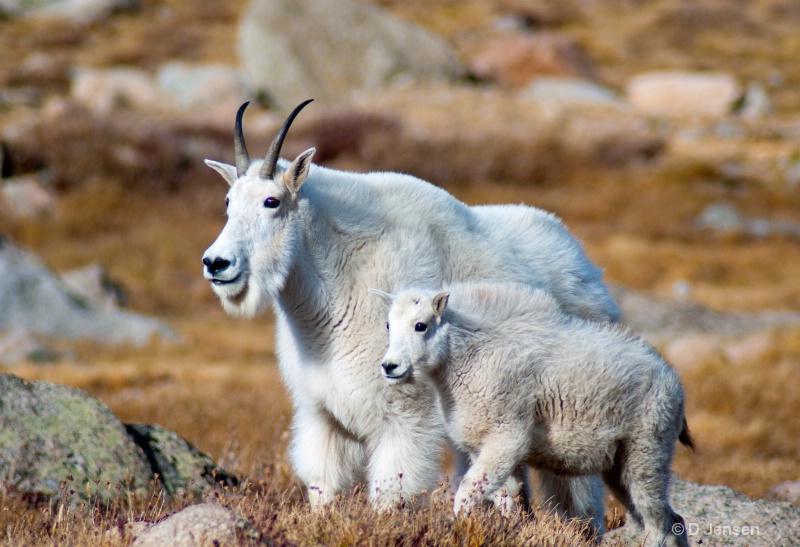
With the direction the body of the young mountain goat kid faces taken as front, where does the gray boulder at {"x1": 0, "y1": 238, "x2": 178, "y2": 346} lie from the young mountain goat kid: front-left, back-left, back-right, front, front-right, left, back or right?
front-right

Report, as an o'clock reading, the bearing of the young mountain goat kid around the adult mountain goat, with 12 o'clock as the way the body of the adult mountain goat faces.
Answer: The young mountain goat kid is roughly at 9 o'clock from the adult mountain goat.

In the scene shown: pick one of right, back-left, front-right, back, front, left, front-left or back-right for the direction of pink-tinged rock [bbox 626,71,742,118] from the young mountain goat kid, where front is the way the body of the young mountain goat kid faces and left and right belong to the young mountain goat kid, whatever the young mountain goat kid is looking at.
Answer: right

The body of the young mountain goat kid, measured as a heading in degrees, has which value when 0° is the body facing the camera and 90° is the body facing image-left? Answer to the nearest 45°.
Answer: approximately 90°

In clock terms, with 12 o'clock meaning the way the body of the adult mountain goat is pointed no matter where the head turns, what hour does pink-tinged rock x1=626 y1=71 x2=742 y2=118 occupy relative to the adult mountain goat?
The pink-tinged rock is roughly at 5 o'clock from the adult mountain goat.

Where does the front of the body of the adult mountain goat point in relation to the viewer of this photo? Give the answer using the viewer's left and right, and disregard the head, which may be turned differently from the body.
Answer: facing the viewer and to the left of the viewer

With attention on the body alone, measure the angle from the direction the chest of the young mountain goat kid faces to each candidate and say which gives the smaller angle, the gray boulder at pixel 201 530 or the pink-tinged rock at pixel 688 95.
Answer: the gray boulder

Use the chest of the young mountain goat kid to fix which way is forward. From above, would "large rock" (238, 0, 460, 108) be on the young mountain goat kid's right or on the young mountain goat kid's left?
on the young mountain goat kid's right

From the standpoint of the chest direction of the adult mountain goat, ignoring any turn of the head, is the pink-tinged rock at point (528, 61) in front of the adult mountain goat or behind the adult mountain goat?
behind
